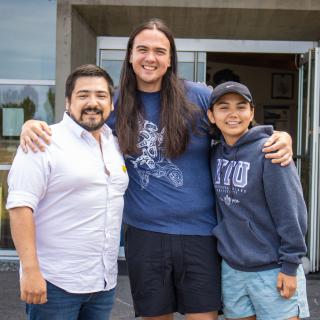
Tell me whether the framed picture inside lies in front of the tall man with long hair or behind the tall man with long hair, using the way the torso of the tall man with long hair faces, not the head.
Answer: behind

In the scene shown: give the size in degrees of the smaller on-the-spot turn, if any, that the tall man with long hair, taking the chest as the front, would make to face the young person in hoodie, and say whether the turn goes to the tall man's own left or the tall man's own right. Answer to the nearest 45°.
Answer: approximately 45° to the tall man's own left

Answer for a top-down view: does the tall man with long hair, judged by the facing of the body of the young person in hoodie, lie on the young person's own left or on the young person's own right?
on the young person's own right

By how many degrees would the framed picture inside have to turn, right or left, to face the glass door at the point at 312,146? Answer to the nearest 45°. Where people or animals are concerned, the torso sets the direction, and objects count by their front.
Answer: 0° — it already faces it

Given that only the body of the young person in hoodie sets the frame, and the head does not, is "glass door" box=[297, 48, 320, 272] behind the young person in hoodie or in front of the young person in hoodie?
behind

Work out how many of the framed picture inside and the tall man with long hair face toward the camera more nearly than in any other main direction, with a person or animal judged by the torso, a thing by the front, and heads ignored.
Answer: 2

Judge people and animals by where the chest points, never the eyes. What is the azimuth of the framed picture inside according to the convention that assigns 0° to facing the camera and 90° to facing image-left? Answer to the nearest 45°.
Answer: approximately 0°

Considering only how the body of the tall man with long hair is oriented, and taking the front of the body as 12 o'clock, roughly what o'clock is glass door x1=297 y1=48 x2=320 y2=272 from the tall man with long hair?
The glass door is roughly at 7 o'clock from the tall man with long hair.

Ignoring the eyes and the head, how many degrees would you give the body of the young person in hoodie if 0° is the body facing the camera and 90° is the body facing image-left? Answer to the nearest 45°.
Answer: approximately 45°

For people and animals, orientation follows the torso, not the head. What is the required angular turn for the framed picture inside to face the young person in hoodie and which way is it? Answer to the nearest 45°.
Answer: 0° — it already faces them

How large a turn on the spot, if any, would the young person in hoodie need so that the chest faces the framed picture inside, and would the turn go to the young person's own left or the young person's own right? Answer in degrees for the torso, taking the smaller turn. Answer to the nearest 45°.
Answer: approximately 135° to the young person's own right
